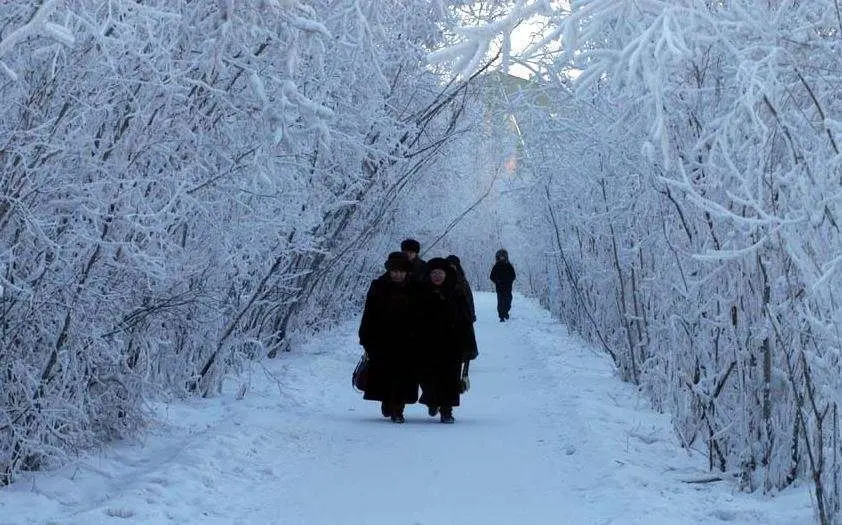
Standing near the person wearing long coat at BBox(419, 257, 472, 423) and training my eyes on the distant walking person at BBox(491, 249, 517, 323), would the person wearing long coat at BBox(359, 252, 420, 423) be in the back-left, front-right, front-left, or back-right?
back-left

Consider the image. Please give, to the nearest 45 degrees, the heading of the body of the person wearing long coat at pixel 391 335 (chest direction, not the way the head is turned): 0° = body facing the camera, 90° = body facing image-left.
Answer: approximately 0°

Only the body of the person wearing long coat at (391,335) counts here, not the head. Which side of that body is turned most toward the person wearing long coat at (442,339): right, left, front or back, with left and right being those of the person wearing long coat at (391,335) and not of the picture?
left

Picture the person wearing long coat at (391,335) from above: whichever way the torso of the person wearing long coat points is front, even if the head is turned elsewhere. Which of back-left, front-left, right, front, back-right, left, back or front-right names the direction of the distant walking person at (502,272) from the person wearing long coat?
back
